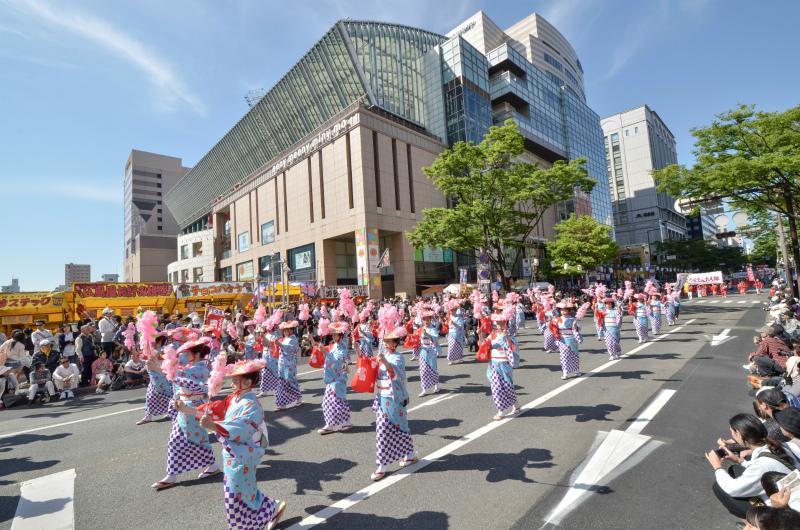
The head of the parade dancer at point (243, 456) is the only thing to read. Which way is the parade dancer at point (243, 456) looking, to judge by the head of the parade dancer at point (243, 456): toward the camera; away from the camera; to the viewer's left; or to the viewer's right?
to the viewer's left

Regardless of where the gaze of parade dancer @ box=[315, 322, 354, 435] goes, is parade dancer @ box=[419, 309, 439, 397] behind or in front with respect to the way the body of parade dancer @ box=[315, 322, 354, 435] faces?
behind

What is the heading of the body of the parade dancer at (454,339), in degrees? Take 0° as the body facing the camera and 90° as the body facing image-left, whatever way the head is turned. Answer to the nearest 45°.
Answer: approximately 45°

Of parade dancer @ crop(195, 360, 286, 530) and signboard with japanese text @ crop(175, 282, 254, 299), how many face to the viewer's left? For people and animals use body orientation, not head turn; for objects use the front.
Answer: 1

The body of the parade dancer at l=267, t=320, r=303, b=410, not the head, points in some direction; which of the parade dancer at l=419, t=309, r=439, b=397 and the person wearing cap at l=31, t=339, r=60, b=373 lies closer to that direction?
the person wearing cap

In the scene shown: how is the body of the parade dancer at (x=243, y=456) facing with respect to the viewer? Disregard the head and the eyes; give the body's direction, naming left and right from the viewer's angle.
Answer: facing to the left of the viewer

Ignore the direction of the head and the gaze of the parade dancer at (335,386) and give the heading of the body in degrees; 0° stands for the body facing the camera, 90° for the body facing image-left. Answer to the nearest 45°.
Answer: approximately 45°

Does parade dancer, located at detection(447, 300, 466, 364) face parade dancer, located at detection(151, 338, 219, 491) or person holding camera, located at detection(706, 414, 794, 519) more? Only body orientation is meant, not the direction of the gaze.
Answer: the parade dancer

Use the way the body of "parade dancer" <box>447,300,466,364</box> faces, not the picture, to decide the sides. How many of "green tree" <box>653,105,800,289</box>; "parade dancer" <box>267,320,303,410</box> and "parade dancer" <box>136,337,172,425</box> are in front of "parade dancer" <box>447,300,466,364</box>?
2

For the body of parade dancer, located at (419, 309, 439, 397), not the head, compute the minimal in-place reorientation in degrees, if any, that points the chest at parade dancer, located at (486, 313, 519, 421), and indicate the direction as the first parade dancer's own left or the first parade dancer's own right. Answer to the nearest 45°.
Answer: approximately 90° to the first parade dancer's own left

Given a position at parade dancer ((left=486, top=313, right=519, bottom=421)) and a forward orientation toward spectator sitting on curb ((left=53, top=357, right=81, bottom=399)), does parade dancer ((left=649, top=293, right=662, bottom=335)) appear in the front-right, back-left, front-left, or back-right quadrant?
back-right
